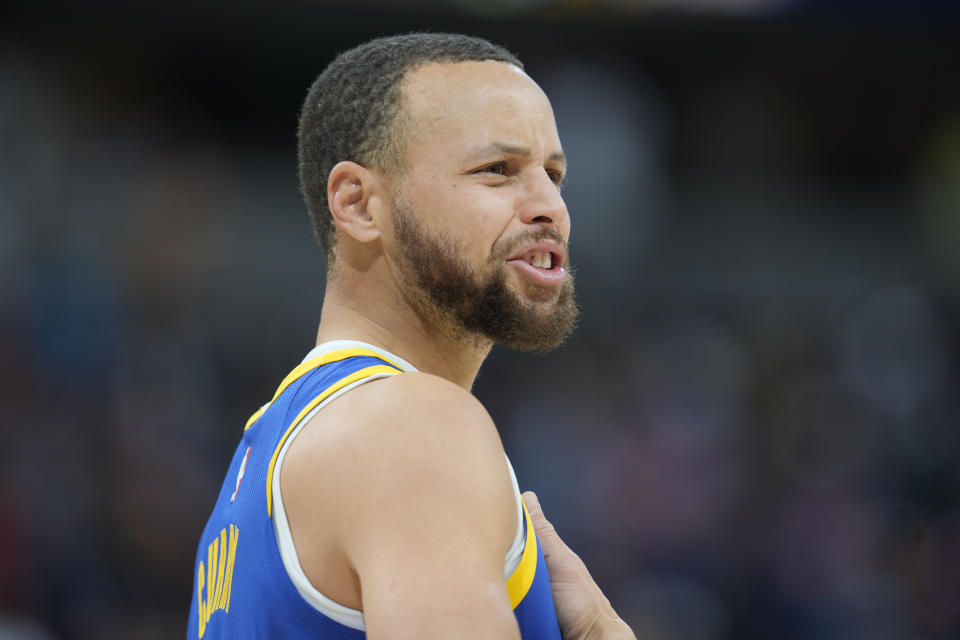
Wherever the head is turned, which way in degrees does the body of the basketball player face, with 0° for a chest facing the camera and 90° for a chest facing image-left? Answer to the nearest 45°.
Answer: approximately 270°
